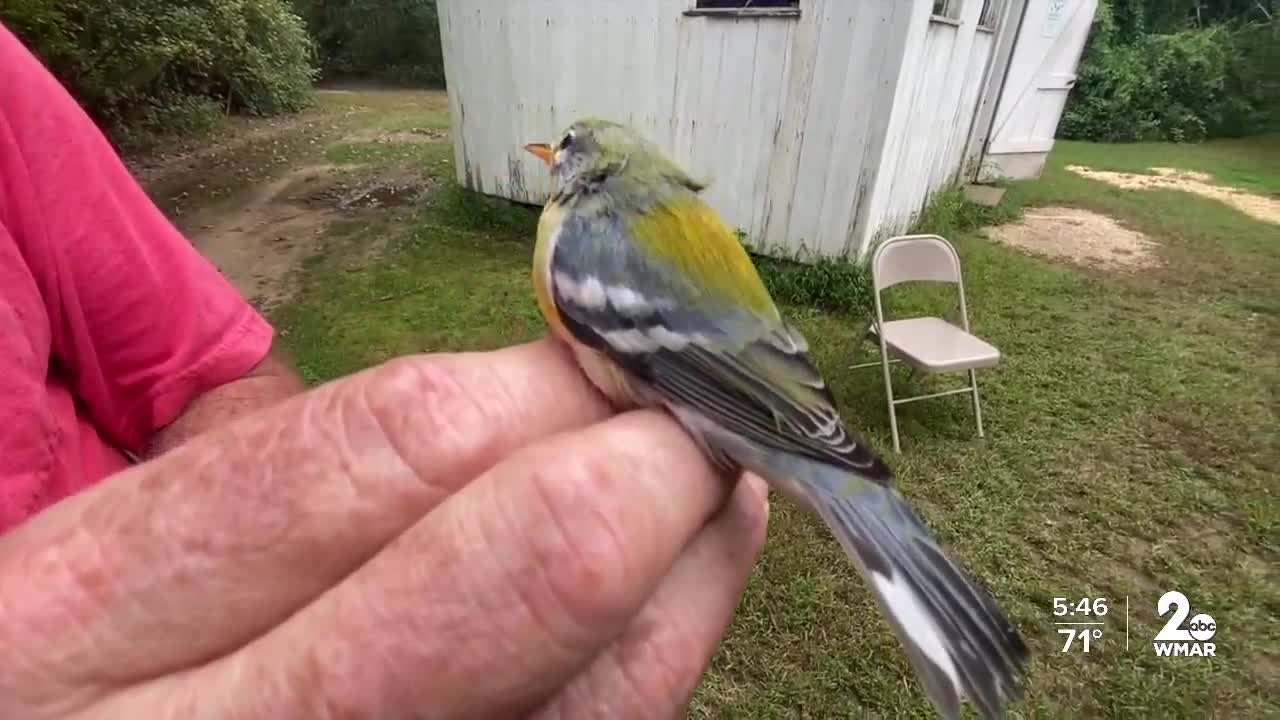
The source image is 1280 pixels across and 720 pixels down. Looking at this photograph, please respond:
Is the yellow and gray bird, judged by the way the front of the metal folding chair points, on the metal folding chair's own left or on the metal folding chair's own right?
on the metal folding chair's own right

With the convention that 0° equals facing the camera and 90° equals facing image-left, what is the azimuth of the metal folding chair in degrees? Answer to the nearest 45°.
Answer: approximately 315°

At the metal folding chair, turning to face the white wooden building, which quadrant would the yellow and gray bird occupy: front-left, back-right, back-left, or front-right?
back-left
